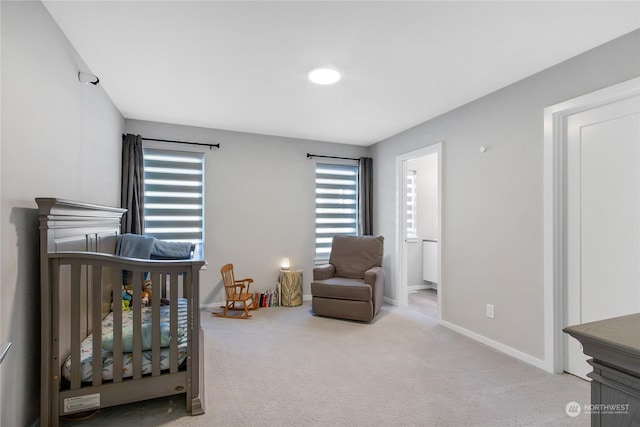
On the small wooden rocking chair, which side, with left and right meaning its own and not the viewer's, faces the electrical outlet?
front

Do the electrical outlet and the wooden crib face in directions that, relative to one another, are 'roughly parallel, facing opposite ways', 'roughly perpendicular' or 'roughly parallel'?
roughly parallel, facing opposite ways

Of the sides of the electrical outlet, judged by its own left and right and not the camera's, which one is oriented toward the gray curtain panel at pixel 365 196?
right

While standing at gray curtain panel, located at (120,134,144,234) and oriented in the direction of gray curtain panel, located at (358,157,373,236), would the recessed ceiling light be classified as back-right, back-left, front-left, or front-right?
front-right

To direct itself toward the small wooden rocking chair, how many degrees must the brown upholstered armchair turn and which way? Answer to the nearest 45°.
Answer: approximately 45° to its right

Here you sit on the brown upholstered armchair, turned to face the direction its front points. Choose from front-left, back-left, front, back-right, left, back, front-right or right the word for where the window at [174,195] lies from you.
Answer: front-right

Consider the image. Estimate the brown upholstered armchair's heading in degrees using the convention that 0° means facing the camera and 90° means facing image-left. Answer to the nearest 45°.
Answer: approximately 45°

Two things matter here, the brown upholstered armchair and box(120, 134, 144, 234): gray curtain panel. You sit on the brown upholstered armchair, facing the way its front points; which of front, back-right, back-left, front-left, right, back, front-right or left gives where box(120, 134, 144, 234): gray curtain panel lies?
front-right

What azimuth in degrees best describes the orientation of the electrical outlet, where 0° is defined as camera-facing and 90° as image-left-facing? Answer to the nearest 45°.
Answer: approximately 45°

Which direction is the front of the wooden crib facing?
to the viewer's right
